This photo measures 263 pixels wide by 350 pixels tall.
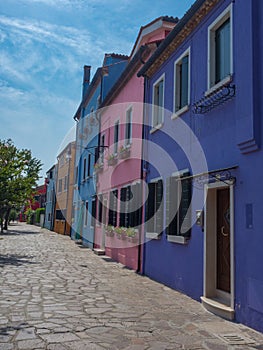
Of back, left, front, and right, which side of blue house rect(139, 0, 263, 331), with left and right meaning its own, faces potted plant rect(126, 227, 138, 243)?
right

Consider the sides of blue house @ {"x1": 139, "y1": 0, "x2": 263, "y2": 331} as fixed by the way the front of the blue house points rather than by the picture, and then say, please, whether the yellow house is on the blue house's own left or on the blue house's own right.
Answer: on the blue house's own right

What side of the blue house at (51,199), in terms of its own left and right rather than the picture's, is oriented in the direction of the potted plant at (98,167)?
left

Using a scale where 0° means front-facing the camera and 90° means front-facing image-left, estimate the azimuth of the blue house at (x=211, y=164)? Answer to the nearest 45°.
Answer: approximately 45°

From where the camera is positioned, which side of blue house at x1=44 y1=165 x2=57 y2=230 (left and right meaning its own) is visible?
left

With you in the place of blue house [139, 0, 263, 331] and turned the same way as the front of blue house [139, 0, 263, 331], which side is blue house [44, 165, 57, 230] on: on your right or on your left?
on your right

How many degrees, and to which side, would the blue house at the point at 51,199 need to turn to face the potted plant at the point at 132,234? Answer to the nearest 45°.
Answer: approximately 90° to its left

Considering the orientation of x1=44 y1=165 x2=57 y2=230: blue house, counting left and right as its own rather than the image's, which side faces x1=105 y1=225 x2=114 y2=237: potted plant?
left

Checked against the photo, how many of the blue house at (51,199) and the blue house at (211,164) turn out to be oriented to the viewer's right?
0

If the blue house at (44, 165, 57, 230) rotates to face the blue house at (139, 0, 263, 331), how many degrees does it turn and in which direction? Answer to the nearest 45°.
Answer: approximately 90° to its left
